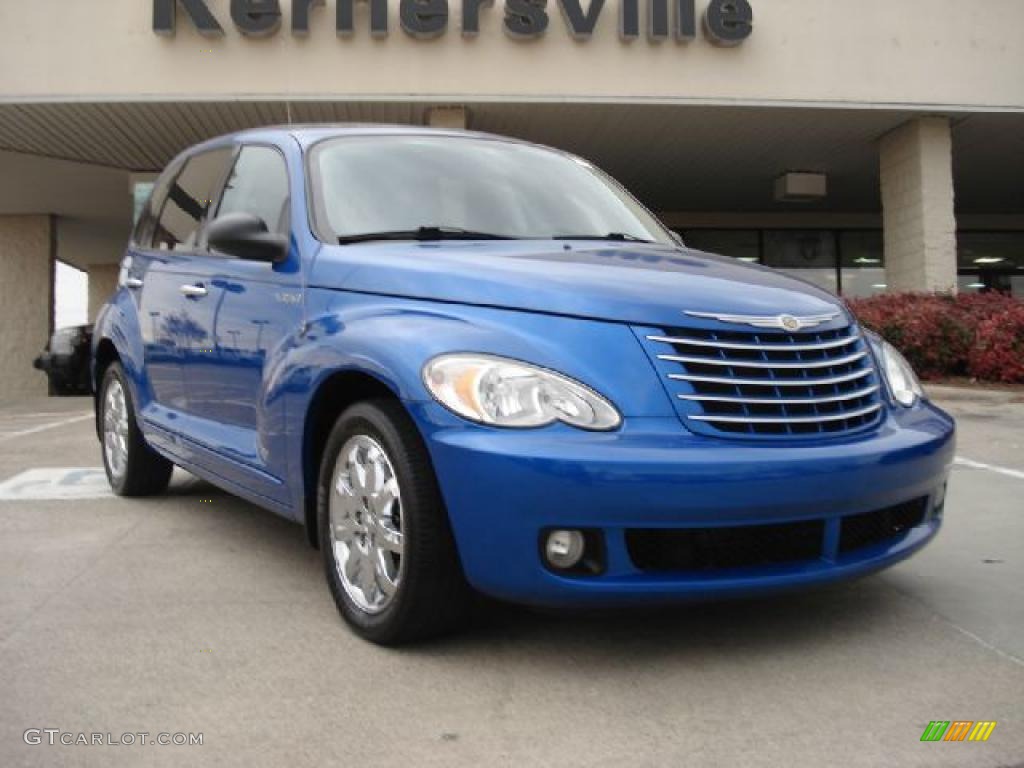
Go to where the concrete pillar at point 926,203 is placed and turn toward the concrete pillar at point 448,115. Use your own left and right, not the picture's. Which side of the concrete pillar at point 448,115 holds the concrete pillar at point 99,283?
right

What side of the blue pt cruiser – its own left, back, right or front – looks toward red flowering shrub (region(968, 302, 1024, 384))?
left

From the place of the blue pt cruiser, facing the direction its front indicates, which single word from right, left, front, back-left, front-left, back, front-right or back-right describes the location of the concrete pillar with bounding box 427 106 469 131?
back-left

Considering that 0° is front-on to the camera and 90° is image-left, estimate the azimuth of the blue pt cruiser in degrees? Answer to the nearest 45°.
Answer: approximately 315°

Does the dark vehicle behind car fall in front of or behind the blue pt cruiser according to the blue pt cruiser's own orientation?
behind

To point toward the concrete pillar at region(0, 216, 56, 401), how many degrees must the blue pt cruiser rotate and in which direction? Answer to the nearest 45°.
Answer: approximately 180°

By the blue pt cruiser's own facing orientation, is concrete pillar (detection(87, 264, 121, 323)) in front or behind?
behind

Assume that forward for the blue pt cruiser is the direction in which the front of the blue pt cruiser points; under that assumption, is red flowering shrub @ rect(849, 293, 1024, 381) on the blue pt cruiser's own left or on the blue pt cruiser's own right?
on the blue pt cruiser's own left
